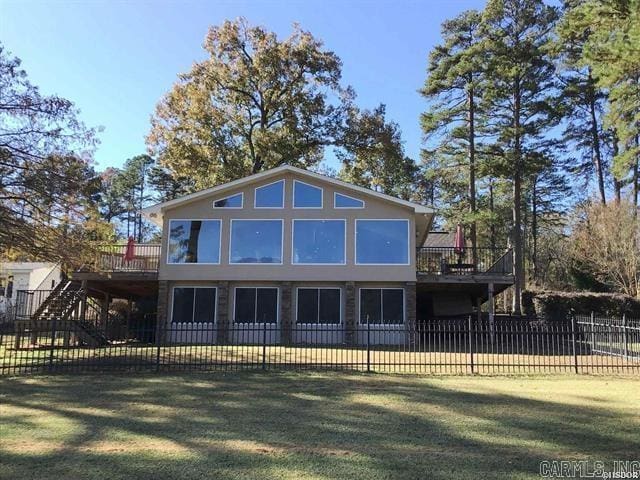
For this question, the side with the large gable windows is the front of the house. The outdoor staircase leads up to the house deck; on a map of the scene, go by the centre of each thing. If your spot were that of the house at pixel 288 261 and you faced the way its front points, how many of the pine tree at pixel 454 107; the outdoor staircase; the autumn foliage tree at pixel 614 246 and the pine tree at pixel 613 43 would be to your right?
1

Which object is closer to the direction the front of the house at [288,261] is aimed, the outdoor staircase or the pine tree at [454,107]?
the outdoor staircase

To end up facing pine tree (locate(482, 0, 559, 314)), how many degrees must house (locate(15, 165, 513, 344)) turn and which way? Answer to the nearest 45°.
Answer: approximately 135° to its left

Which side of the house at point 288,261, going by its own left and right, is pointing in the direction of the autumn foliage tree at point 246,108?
back

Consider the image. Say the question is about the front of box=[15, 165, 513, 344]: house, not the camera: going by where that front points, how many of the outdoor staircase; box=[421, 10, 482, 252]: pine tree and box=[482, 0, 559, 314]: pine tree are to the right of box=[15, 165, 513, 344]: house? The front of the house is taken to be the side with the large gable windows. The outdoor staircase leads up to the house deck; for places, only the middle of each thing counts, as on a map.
1

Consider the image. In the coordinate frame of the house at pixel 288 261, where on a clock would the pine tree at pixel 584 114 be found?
The pine tree is roughly at 8 o'clock from the house.

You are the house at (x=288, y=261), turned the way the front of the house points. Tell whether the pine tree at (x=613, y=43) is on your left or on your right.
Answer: on your left

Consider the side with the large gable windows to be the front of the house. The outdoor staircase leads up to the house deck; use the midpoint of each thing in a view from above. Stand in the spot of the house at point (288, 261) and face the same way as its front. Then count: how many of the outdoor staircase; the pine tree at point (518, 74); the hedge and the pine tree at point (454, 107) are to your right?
1

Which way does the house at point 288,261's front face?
toward the camera

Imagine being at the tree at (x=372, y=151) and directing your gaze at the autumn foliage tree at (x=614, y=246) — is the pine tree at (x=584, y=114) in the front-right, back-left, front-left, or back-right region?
front-left

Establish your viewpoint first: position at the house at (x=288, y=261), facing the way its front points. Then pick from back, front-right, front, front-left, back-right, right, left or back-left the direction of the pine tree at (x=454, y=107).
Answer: back-left

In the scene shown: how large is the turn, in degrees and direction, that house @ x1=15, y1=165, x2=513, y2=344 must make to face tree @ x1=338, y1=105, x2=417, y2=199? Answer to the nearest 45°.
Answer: approximately 135° to its left

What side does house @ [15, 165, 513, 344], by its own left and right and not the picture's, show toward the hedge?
left

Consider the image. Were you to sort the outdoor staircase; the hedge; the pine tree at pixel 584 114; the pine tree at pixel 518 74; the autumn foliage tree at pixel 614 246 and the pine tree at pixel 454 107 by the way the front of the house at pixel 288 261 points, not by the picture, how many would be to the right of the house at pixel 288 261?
1
